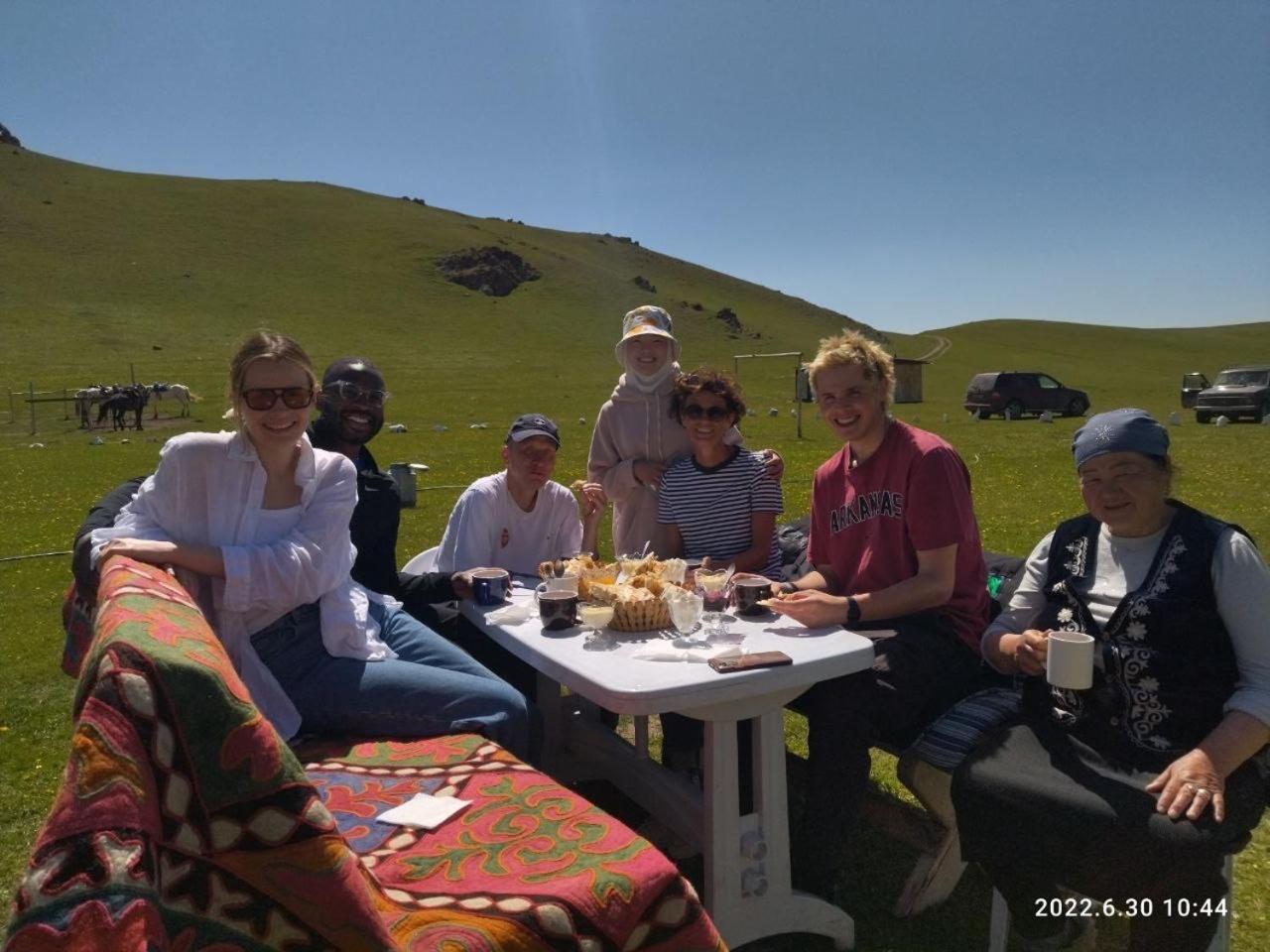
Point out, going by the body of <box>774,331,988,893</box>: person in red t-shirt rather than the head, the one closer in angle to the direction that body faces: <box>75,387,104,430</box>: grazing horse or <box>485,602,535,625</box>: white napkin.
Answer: the white napkin

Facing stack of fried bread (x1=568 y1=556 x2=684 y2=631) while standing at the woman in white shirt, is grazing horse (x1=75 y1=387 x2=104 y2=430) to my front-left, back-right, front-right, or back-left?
back-left

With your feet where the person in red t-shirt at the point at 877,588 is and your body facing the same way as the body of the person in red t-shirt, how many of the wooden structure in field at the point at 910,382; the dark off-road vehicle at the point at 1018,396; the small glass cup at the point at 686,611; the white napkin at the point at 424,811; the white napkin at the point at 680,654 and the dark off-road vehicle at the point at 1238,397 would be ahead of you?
3

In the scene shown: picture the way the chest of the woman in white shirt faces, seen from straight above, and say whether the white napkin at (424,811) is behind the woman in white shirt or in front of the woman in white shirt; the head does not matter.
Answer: in front

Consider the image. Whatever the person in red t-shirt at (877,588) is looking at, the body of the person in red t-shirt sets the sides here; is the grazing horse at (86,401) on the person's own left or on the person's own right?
on the person's own right

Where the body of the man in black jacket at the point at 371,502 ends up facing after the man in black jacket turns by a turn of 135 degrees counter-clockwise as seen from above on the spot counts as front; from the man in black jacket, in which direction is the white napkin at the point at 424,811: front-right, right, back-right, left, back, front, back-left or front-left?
back
